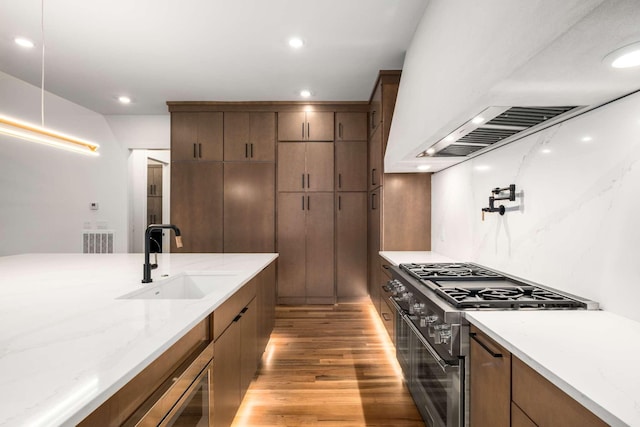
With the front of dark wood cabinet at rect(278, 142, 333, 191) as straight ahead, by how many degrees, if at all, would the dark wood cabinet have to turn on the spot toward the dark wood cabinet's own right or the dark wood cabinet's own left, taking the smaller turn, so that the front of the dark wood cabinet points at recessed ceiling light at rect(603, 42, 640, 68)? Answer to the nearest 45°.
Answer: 0° — it already faces it

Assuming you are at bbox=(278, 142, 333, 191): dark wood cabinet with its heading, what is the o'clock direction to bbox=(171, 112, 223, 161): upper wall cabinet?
The upper wall cabinet is roughly at 3 o'clock from the dark wood cabinet.

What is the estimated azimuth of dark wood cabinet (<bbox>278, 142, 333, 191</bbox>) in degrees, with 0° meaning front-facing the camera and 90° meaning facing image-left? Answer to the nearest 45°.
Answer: approximately 0°

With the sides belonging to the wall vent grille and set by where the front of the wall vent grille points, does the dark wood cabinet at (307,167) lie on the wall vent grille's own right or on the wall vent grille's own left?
on the wall vent grille's own left

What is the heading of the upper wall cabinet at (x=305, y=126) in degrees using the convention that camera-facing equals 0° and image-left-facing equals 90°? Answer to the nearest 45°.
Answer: approximately 0°

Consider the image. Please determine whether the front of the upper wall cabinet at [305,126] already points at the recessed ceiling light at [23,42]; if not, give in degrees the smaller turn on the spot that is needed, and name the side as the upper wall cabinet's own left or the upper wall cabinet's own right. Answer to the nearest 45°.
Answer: approximately 45° to the upper wall cabinet's own right

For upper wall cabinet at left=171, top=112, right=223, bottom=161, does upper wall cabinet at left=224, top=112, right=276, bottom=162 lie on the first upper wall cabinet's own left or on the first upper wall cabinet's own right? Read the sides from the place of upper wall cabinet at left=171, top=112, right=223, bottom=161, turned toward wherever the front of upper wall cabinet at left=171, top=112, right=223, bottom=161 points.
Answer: on the first upper wall cabinet's own left
